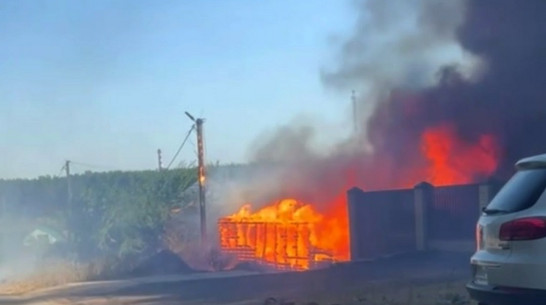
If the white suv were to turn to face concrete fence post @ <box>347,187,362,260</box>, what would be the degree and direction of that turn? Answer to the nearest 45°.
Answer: approximately 45° to its left

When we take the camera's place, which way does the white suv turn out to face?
facing away from the viewer and to the right of the viewer

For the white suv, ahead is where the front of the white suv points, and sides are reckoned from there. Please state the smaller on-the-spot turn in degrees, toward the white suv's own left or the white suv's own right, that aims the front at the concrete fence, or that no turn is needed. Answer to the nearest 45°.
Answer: approximately 45° to the white suv's own left
